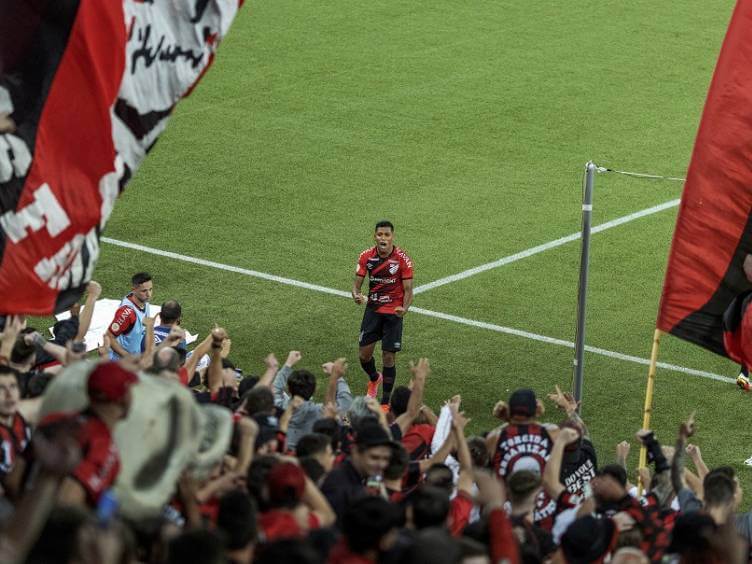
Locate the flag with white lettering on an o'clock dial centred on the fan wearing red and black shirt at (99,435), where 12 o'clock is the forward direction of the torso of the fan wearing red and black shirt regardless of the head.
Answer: The flag with white lettering is roughly at 9 o'clock from the fan wearing red and black shirt.

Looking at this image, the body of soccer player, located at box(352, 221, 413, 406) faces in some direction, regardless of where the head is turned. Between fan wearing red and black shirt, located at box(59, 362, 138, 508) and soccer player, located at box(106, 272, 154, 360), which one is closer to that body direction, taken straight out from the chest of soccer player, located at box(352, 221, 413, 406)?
the fan wearing red and black shirt

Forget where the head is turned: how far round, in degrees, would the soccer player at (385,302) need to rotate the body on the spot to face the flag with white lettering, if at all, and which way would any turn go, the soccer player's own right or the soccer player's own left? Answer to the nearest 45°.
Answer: approximately 45° to the soccer player's own right
